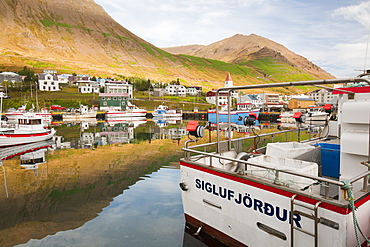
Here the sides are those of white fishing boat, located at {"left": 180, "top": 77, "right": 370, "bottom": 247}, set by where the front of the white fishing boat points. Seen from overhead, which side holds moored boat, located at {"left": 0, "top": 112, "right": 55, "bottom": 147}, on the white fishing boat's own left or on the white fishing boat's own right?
on the white fishing boat's own left
